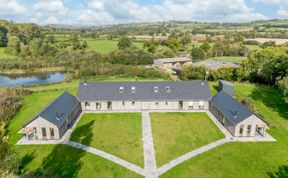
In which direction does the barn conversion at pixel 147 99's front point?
toward the camera
